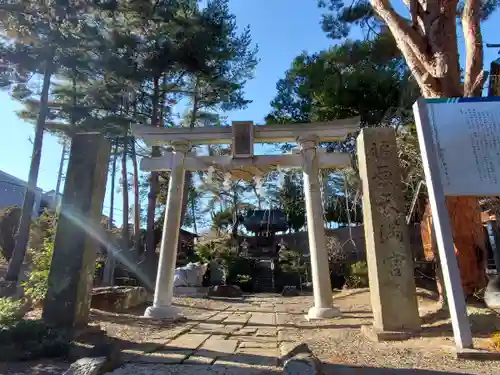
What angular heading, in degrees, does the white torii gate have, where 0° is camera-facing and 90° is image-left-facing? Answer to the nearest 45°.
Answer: approximately 0°

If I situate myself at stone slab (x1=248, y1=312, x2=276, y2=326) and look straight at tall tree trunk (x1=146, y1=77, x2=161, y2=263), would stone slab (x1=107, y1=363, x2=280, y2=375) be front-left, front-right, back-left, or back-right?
back-left

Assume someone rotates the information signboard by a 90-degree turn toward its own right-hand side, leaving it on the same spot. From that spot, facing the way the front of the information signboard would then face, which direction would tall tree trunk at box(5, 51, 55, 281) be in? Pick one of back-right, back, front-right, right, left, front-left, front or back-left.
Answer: front

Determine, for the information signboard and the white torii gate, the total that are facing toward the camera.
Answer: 2

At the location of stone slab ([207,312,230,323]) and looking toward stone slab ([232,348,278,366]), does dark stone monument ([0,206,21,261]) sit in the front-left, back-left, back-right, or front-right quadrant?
back-right

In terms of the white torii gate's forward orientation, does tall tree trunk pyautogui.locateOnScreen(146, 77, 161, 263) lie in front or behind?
behind

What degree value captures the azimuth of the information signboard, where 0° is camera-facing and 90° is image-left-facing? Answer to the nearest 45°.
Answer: approximately 0°

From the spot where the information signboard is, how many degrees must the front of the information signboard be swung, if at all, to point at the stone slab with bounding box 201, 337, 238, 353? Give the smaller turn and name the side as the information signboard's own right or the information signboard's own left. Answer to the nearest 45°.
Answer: approximately 90° to the information signboard's own right
